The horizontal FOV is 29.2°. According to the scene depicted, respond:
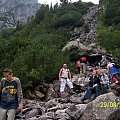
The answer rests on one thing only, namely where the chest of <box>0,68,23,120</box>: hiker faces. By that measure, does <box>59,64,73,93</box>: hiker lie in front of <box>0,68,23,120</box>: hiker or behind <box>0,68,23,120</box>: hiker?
behind

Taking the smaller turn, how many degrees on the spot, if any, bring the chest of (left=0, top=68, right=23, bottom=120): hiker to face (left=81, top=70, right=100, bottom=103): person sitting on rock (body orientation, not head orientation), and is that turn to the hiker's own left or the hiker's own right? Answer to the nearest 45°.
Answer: approximately 135° to the hiker's own left

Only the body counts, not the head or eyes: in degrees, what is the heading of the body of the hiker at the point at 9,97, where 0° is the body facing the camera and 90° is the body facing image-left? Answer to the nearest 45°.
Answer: approximately 0°
